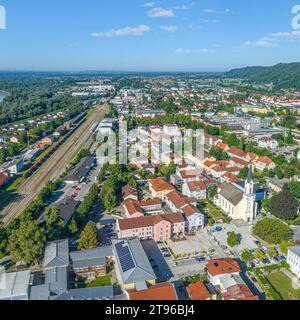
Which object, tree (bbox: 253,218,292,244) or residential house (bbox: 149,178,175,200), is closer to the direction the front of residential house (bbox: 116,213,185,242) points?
the tree

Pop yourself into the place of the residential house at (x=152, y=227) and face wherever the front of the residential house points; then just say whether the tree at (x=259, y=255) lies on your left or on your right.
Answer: on your left

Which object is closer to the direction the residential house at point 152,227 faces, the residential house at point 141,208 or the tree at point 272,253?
the tree

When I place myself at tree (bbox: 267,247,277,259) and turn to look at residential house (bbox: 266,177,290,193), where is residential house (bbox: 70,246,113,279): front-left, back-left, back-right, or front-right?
back-left

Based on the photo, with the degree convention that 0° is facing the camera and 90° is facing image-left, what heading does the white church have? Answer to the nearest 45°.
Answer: approximately 315°

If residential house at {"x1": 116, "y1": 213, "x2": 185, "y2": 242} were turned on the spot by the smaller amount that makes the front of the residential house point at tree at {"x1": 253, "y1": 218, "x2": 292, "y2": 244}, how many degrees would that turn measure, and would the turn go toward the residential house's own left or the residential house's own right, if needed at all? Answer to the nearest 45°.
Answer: approximately 90° to the residential house's own left

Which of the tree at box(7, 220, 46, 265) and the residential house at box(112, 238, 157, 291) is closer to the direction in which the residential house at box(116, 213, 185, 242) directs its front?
the residential house

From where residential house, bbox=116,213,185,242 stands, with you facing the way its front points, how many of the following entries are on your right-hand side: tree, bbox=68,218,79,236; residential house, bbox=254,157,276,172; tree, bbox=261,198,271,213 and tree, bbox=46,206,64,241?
2

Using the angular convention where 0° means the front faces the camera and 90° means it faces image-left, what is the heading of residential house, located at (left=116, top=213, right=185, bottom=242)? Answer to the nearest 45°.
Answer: approximately 0°

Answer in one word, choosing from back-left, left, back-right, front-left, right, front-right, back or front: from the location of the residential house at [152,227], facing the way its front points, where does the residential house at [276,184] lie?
back-left
